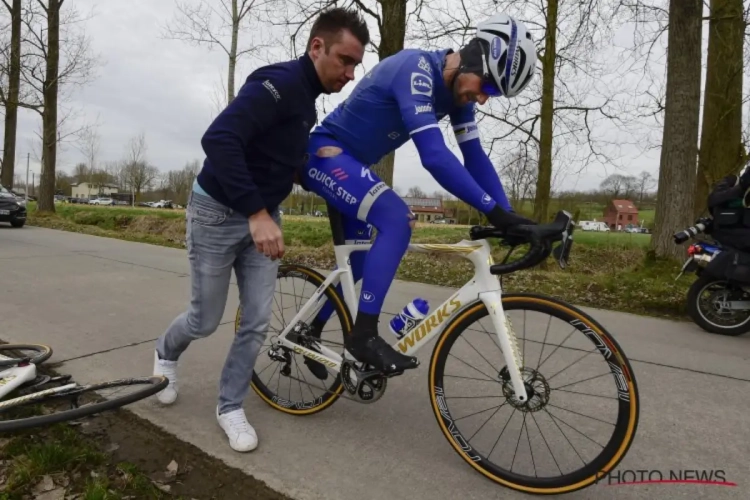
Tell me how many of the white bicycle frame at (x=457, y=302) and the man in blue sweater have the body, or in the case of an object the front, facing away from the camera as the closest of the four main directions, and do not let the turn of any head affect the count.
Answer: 0

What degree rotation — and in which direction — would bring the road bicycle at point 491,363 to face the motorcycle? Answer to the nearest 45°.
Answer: approximately 90° to its left

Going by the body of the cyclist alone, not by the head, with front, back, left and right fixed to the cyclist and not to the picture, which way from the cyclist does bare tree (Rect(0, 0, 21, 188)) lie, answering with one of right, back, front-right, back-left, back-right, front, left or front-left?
back

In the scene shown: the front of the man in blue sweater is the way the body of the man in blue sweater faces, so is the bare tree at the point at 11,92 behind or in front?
behind

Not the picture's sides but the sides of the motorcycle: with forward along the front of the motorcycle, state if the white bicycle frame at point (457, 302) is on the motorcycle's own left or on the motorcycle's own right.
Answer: on the motorcycle's own right

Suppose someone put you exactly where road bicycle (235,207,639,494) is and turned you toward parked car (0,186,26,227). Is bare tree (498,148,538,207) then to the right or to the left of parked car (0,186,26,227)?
right

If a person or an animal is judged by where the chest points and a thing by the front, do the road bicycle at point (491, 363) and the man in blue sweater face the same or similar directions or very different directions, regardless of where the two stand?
same or similar directions

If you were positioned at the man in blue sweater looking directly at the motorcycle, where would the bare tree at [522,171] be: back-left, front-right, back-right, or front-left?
front-left

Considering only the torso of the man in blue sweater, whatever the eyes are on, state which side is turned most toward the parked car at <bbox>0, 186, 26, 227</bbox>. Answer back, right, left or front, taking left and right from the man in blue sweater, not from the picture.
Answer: back

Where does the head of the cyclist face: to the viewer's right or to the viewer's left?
to the viewer's right

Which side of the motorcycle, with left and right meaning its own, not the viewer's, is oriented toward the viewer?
right

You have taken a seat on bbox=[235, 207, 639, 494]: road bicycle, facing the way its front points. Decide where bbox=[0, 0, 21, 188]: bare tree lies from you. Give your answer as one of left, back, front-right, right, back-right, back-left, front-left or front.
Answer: back

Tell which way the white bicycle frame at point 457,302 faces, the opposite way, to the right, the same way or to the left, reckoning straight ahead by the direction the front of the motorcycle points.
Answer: the same way

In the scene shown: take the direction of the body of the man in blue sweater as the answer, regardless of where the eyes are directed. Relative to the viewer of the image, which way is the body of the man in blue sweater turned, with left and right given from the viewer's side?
facing the viewer and to the right of the viewer

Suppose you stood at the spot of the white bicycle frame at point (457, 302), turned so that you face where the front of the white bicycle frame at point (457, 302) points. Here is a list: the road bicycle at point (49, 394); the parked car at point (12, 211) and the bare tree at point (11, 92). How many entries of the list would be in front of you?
0

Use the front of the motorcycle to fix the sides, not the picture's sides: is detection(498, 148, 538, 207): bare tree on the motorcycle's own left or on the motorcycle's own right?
on the motorcycle's own left

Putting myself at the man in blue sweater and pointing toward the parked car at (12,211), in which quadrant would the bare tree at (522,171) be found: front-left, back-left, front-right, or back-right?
front-right
